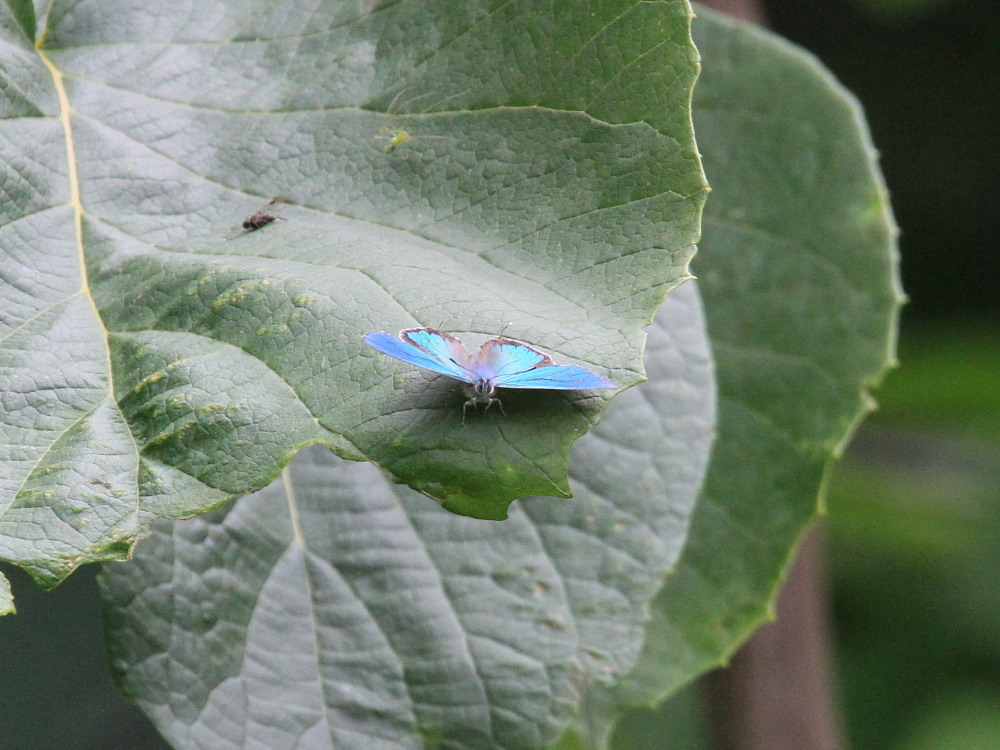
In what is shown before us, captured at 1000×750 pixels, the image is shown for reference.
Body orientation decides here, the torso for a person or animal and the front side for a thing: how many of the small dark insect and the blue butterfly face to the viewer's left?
1

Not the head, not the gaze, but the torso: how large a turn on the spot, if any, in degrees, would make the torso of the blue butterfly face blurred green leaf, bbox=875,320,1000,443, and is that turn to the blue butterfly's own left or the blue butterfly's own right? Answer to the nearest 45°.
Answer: approximately 135° to the blue butterfly's own left

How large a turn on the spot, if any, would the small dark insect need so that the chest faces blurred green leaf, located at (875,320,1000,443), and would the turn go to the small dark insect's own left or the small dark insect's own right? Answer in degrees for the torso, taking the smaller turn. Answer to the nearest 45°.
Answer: approximately 135° to the small dark insect's own right

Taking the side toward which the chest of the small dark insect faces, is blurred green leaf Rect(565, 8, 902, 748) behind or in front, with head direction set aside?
behind

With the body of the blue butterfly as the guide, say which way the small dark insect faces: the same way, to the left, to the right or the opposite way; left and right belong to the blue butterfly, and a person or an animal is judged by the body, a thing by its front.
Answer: to the right

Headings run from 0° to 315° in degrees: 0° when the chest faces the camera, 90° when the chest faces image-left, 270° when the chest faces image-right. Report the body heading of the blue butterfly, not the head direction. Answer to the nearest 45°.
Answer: approximately 0°

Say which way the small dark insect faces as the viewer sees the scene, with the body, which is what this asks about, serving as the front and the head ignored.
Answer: to the viewer's left

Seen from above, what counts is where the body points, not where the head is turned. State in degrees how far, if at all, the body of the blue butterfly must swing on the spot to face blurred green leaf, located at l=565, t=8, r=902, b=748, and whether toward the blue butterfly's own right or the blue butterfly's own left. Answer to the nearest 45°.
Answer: approximately 135° to the blue butterfly's own left
